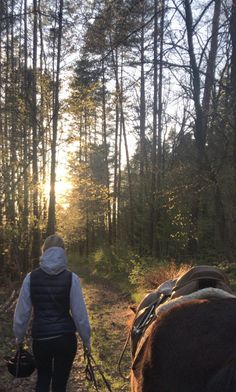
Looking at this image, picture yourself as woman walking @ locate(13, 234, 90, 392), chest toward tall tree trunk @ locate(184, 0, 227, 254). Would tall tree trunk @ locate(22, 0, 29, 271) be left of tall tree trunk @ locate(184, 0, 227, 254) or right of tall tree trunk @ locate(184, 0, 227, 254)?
left

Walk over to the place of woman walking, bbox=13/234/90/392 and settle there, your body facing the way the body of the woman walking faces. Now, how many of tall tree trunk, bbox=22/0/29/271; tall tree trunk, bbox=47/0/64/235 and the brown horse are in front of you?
2

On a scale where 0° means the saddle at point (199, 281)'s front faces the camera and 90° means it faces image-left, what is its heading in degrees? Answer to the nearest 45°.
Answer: approximately 180°

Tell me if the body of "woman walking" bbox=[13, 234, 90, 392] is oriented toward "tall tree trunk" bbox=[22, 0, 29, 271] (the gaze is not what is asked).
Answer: yes

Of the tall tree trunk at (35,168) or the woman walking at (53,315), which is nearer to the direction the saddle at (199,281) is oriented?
the tall tree trunk

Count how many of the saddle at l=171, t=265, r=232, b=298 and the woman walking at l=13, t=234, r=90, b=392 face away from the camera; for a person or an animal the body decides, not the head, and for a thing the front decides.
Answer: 2

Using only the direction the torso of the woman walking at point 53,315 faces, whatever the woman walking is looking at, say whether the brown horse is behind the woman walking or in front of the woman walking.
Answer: behind

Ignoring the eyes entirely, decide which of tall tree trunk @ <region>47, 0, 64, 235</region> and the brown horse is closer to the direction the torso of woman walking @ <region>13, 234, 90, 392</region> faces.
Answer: the tall tree trunk

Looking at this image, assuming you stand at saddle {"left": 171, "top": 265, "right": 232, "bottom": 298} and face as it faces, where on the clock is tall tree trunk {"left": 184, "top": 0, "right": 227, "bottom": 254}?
The tall tree trunk is roughly at 12 o'clock from the saddle.

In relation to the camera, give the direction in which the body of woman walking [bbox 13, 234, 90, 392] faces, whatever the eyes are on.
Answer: away from the camera

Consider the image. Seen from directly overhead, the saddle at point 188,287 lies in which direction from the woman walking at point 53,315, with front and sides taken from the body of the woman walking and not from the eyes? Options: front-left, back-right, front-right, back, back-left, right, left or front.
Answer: back-right
